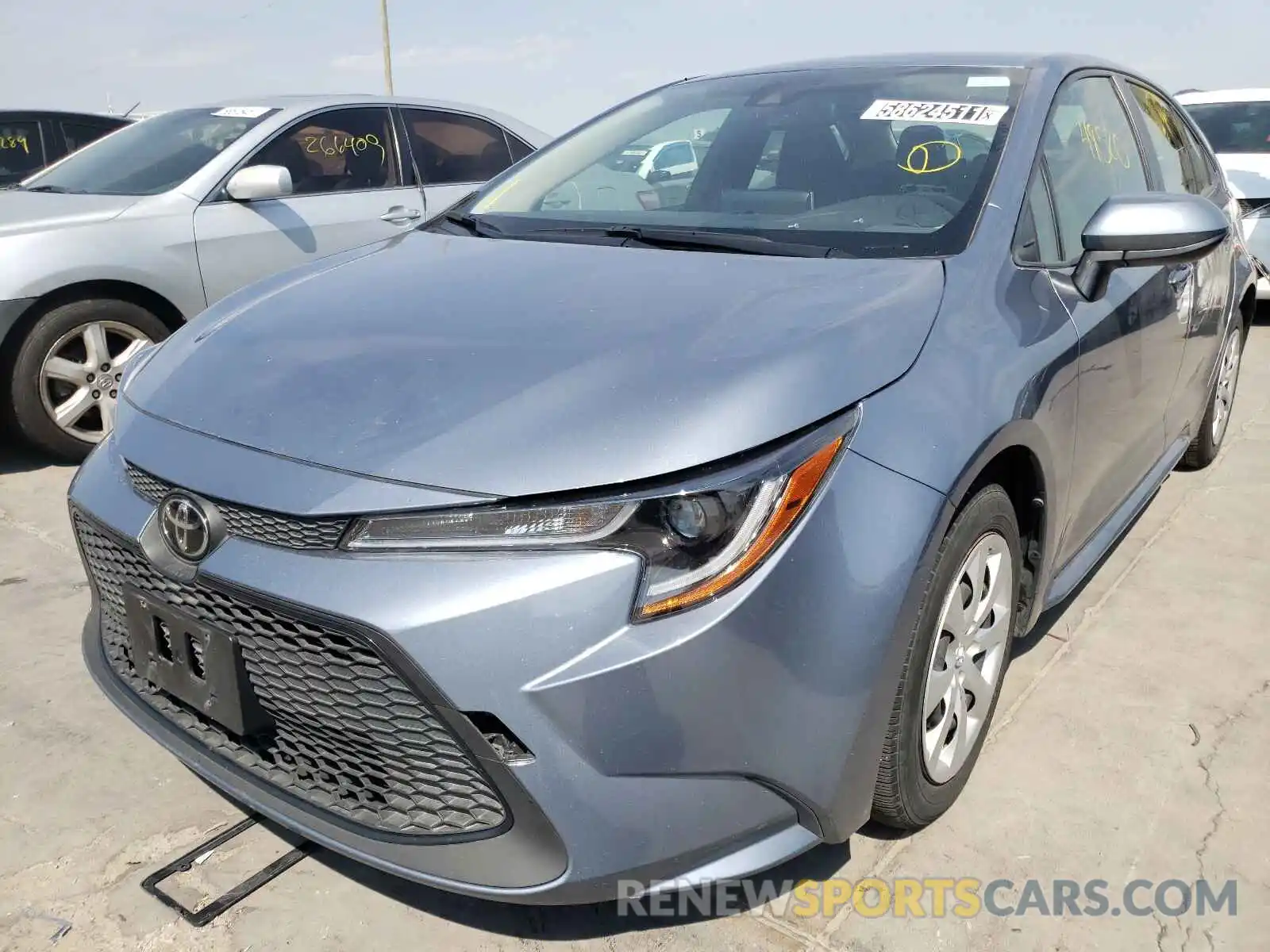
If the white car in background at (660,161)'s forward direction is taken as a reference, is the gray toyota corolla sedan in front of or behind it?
in front

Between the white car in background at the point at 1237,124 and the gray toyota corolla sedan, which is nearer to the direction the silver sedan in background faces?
the gray toyota corolla sedan

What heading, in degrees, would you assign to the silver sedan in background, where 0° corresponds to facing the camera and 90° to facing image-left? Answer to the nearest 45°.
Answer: approximately 45°

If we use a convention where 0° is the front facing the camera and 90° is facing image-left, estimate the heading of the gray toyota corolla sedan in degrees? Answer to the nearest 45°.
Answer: approximately 45°

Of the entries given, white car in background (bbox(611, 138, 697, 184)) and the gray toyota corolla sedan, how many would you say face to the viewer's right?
0

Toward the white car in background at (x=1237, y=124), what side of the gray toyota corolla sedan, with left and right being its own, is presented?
back
